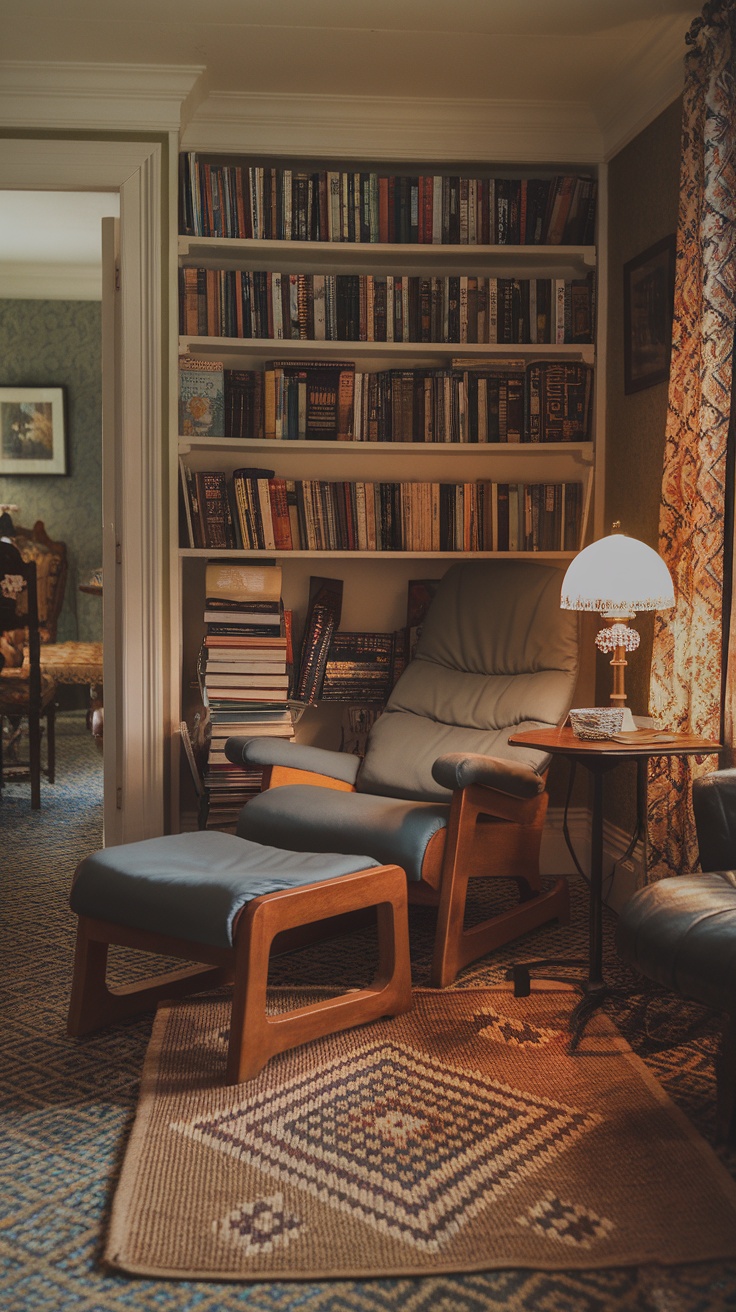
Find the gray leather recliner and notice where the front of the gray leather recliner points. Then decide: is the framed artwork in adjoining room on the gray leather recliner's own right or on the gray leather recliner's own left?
on the gray leather recliner's own right

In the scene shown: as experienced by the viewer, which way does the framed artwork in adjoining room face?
facing the viewer

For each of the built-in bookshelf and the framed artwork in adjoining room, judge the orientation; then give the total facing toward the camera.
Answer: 2

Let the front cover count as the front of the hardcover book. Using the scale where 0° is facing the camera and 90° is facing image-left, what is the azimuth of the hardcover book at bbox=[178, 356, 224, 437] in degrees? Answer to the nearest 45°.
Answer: approximately 0°

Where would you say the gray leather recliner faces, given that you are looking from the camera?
facing the viewer and to the left of the viewer

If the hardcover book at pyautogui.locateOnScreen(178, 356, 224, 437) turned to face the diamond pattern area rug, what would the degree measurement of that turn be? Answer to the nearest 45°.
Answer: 0° — it already faces it

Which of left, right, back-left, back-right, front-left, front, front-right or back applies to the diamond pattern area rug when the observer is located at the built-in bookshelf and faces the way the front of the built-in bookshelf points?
front

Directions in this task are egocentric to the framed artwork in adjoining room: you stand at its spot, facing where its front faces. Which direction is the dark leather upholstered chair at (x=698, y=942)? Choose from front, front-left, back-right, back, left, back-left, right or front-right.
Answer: front

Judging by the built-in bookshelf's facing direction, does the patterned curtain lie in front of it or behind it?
in front
